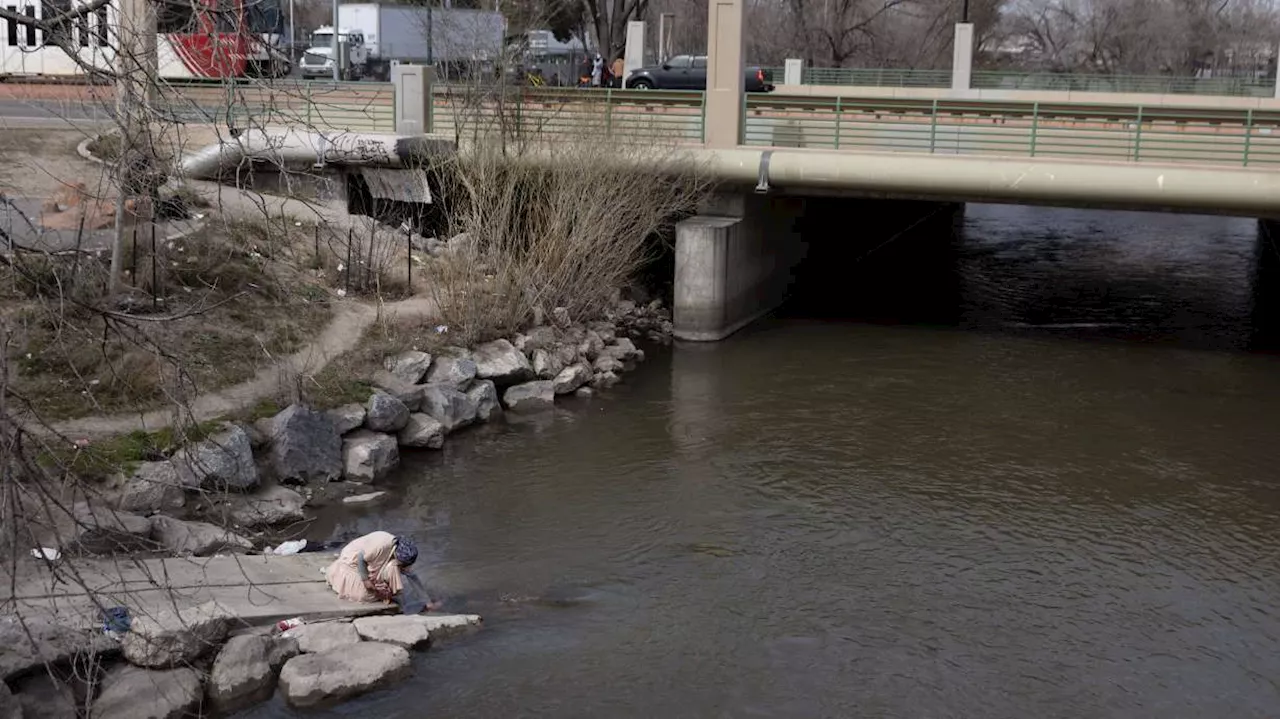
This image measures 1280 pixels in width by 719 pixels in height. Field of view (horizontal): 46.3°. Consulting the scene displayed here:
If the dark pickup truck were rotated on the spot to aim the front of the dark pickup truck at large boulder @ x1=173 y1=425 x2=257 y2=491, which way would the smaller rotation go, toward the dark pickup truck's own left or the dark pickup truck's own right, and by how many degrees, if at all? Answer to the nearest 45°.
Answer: approximately 90° to the dark pickup truck's own left

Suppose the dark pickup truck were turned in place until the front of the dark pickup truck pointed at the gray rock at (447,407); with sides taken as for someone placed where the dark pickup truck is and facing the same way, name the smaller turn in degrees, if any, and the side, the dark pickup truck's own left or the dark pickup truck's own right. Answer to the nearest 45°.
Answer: approximately 90° to the dark pickup truck's own left

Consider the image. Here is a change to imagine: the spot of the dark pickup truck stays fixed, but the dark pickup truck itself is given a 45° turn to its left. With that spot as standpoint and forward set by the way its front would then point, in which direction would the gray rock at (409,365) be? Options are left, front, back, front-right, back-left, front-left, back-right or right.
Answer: front-left

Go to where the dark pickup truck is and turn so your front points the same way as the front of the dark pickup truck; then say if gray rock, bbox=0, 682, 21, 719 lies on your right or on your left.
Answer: on your left

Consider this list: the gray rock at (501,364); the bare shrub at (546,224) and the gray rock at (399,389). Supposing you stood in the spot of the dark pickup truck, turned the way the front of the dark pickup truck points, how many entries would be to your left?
3

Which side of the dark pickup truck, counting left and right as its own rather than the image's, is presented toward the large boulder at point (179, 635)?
left

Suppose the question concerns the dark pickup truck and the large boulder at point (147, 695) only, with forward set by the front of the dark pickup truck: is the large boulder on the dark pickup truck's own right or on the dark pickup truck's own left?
on the dark pickup truck's own left

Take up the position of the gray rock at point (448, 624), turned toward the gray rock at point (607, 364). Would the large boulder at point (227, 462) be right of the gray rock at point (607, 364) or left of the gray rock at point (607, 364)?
left

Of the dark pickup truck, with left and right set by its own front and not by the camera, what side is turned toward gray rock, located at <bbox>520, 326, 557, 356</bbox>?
left

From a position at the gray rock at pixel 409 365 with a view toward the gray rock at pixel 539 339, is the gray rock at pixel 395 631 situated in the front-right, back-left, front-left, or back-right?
back-right

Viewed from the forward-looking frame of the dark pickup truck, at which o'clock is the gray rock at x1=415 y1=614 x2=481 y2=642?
The gray rock is roughly at 9 o'clock from the dark pickup truck.

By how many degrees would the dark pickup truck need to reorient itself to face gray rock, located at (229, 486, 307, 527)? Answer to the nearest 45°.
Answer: approximately 90° to its left

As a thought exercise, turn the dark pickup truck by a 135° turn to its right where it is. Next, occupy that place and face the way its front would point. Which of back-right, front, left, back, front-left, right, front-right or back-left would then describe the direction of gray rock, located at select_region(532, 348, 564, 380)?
back-right

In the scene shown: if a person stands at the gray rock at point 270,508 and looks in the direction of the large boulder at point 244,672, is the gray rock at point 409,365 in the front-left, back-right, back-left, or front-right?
back-left

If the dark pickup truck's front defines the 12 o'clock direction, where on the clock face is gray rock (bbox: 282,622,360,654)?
The gray rock is roughly at 9 o'clock from the dark pickup truck.

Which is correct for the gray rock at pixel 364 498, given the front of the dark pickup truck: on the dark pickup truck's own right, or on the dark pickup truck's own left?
on the dark pickup truck's own left

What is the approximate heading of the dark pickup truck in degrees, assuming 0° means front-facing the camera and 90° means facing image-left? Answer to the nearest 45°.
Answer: approximately 90°

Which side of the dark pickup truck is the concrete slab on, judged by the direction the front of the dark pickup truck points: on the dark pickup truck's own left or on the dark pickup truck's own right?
on the dark pickup truck's own left
